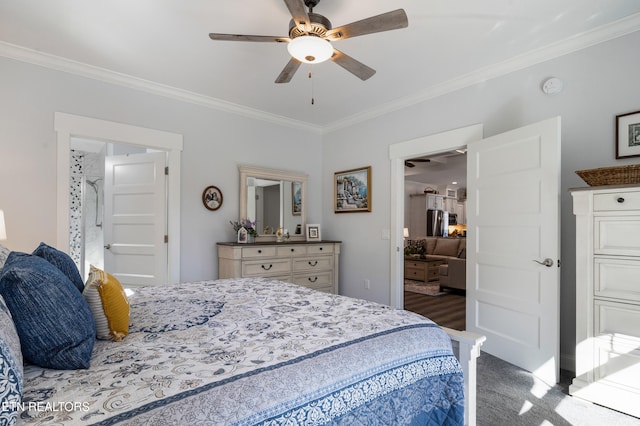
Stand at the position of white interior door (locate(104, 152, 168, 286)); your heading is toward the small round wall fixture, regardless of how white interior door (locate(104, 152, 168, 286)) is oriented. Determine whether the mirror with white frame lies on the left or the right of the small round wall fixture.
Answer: left

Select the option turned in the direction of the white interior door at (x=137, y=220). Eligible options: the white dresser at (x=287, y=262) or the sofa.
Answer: the sofa

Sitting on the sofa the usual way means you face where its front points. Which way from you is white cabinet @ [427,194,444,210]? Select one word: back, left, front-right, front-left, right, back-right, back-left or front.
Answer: back-right

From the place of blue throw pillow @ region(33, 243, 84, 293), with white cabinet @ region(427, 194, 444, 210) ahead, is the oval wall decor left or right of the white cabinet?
left

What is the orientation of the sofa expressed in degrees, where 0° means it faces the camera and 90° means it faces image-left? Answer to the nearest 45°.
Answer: approximately 45°

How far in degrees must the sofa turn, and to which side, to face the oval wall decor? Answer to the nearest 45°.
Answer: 0° — it already faces it

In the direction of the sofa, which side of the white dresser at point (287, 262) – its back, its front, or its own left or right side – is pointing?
left
